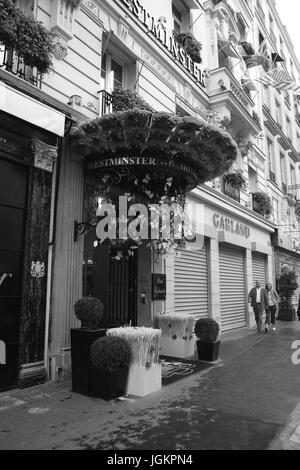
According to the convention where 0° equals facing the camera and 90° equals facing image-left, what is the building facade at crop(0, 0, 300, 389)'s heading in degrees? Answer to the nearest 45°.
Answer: approximately 315°

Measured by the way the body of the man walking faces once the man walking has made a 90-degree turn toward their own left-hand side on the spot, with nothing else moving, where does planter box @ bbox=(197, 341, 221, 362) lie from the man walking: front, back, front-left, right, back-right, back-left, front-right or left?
right

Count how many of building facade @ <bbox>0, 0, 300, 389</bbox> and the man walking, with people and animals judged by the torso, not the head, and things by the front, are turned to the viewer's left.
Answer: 0

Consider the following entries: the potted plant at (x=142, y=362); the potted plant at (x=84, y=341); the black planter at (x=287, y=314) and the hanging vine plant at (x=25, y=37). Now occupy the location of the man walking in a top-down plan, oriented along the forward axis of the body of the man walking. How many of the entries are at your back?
1

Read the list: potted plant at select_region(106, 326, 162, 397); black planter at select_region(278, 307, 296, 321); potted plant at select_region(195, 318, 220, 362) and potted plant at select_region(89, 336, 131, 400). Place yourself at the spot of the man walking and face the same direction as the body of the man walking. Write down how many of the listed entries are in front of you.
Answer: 3

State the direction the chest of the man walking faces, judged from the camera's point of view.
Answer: toward the camera

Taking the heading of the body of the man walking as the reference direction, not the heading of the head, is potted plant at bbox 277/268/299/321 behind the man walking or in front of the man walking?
behind
